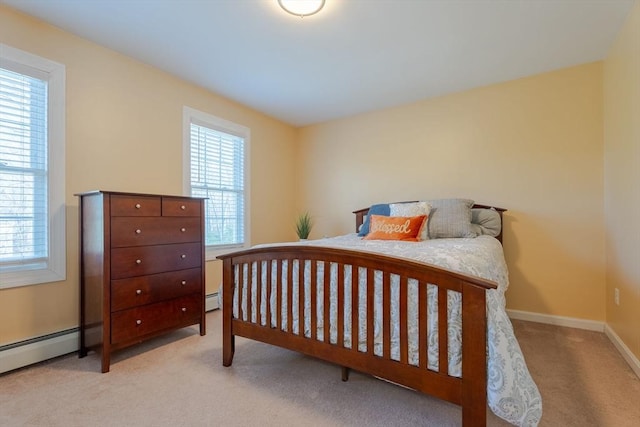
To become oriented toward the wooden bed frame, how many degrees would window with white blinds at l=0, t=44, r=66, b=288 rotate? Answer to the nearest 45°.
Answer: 0° — it already faces it

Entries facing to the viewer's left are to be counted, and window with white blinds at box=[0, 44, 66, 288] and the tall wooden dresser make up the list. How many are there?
0

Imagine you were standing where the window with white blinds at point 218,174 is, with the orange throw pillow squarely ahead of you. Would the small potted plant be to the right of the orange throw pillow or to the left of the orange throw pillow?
left

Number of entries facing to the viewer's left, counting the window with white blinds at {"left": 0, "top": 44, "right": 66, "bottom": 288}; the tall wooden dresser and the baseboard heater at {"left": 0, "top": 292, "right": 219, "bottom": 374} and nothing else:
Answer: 0

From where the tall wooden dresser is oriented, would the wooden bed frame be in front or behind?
in front

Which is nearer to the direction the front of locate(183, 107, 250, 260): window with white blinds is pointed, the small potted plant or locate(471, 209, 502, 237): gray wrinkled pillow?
the gray wrinkled pillow

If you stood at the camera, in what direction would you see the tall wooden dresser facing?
facing the viewer and to the right of the viewer

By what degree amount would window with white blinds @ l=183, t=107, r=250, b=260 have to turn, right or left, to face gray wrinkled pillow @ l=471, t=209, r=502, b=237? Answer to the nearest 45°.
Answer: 0° — it already faces it

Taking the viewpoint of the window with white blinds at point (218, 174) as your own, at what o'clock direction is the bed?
The bed is roughly at 1 o'clock from the window with white blinds.

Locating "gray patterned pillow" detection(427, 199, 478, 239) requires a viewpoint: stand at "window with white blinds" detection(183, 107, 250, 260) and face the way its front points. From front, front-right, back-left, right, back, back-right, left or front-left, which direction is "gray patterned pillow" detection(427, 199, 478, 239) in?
front

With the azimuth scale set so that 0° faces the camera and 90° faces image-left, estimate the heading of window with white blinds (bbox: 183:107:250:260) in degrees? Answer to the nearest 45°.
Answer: approximately 315°
